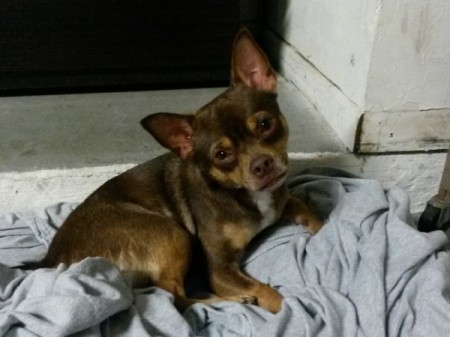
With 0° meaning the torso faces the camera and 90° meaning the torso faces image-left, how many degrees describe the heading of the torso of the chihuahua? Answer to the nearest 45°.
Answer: approximately 315°
